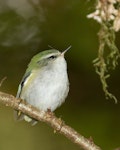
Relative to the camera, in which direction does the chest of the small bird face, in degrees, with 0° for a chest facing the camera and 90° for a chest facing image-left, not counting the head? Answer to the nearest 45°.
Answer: approximately 315°
